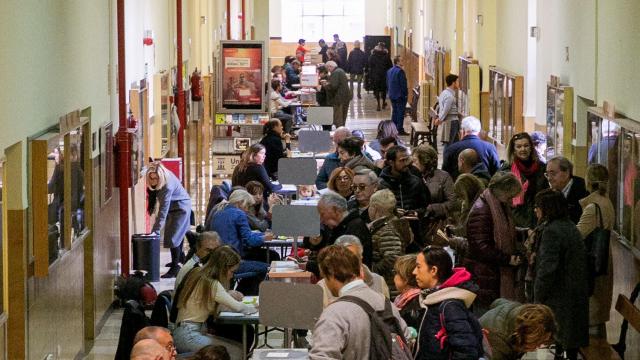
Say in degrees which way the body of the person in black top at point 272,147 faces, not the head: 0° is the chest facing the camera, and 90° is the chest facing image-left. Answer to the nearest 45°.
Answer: approximately 270°

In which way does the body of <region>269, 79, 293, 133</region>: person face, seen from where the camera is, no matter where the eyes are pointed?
to the viewer's right

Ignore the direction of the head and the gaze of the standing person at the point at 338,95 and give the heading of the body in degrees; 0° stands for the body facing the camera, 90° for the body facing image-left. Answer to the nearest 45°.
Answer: approximately 90°

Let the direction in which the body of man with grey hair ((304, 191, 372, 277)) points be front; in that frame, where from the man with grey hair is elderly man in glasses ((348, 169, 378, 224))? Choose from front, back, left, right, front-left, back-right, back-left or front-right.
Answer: right

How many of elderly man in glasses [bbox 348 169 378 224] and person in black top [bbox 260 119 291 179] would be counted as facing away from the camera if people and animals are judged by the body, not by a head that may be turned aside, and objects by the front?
0

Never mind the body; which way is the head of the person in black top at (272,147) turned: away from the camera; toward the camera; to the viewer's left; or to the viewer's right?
to the viewer's right

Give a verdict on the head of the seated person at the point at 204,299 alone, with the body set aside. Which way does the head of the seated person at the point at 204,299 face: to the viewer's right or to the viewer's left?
to the viewer's right

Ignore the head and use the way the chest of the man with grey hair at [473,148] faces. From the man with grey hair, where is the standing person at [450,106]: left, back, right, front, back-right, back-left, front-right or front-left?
front

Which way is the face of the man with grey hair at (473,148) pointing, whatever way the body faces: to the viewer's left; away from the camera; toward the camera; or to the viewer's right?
away from the camera

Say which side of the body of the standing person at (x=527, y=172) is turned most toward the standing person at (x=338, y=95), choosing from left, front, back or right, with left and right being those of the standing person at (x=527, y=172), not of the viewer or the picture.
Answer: back

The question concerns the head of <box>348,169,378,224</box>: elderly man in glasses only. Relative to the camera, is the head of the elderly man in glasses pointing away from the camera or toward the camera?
toward the camera

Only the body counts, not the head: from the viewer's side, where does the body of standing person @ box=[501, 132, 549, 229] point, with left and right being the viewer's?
facing the viewer
